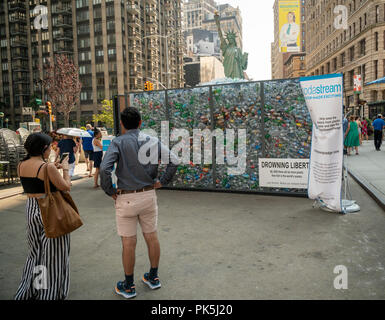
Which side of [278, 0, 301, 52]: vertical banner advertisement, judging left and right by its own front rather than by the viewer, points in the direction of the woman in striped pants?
front

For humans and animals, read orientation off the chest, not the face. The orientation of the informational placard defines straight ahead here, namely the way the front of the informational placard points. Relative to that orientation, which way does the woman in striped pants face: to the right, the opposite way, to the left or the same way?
the opposite way

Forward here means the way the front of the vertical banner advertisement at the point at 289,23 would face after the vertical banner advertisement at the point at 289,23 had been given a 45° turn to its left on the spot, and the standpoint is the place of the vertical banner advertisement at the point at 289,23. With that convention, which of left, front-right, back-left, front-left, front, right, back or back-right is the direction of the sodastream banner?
front-right

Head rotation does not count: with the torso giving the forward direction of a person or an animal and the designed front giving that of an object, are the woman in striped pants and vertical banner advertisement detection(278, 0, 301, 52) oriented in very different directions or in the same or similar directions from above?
very different directions

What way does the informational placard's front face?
toward the camera

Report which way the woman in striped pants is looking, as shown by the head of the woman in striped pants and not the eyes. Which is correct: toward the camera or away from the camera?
away from the camera

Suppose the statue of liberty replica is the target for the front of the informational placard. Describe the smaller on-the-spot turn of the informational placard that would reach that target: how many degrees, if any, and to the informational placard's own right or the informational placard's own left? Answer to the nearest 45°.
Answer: approximately 180°

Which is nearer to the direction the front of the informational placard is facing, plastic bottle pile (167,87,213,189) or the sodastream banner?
the sodastream banner

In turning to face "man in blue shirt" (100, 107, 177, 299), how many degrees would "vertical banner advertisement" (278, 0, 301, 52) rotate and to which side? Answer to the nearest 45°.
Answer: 0° — it already faces them

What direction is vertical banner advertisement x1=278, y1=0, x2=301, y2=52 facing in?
toward the camera

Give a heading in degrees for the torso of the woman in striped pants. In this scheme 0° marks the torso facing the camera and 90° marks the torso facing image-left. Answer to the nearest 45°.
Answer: approximately 225°

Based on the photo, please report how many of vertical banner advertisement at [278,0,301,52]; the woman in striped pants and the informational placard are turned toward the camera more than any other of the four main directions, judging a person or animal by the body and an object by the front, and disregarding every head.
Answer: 2

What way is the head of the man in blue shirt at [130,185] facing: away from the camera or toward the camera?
away from the camera

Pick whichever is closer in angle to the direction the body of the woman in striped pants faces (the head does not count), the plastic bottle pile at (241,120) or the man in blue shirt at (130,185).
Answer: the plastic bottle pile

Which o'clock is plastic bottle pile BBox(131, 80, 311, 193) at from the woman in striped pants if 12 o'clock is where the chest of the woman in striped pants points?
The plastic bottle pile is roughly at 12 o'clock from the woman in striped pants.
